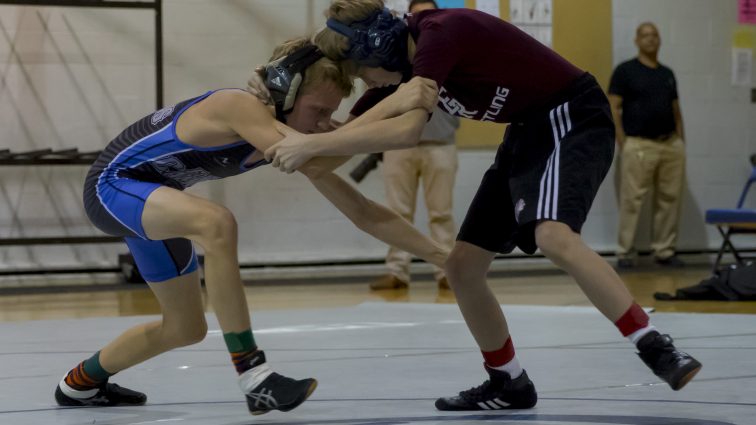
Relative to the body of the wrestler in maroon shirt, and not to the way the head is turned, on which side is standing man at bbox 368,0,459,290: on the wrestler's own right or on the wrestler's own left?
on the wrestler's own right

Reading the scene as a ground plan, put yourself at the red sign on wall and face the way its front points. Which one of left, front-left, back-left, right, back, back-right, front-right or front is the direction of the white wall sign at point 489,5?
front-right

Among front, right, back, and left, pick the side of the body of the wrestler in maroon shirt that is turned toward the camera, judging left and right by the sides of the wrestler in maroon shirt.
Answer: left

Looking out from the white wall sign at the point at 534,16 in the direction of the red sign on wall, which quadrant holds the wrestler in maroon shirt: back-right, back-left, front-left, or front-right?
back-right

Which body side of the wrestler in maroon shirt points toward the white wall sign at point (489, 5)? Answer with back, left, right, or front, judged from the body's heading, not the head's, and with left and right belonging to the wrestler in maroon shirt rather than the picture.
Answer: right

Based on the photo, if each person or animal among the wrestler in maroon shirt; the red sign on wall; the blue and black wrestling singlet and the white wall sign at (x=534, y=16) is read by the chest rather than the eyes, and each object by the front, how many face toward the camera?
2

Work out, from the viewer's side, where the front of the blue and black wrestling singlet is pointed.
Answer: to the viewer's right

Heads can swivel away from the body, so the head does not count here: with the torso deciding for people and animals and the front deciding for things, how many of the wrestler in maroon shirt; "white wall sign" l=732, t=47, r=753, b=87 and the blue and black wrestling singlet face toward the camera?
1

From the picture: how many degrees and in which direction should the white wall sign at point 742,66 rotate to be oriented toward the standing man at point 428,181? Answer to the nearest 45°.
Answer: approximately 45° to its right

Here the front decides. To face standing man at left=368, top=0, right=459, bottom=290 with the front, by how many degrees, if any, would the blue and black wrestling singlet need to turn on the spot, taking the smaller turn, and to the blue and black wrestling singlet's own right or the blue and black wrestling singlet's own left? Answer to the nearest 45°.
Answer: approximately 45° to the blue and black wrestling singlet's own left

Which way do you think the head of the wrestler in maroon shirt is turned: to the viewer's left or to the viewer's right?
to the viewer's left

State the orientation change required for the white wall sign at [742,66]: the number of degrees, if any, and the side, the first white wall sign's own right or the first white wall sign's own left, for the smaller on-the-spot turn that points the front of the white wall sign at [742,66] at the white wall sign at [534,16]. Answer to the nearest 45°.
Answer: approximately 45° to the first white wall sign's own right
